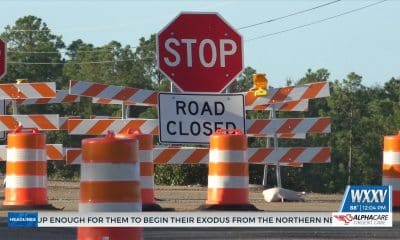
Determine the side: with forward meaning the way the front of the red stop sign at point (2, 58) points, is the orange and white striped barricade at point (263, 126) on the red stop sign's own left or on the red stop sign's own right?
on the red stop sign's own left

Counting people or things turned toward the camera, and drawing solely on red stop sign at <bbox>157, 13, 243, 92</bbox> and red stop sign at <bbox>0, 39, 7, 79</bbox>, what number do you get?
2

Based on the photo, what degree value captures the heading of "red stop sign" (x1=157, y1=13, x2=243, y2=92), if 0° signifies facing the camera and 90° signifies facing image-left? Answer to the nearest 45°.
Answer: approximately 0°

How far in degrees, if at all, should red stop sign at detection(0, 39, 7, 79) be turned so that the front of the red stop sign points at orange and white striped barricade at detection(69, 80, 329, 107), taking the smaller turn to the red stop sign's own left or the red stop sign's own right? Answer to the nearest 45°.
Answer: approximately 90° to the red stop sign's own left

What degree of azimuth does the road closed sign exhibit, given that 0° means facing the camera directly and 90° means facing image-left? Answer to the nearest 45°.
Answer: approximately 0°

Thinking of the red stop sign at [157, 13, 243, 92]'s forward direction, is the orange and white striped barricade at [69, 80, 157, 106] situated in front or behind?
behind
